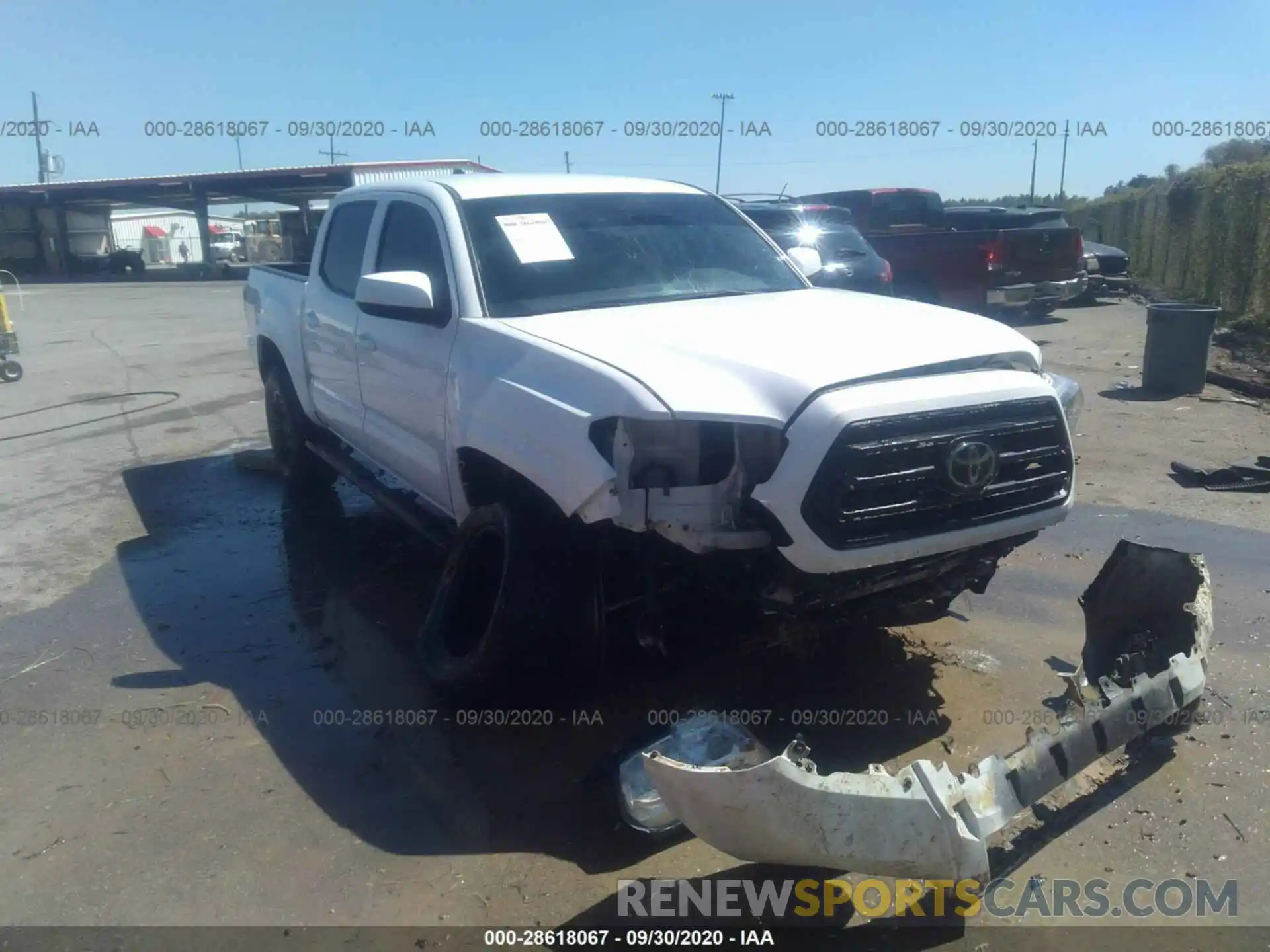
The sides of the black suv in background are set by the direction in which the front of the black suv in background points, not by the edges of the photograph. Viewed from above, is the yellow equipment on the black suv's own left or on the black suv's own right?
on the black suv's own left

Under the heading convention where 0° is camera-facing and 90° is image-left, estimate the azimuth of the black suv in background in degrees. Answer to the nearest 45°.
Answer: approximately 135°

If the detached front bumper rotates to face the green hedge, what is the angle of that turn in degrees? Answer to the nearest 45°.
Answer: approximately 135° to its left

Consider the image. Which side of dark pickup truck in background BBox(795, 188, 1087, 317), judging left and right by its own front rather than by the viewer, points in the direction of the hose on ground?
left

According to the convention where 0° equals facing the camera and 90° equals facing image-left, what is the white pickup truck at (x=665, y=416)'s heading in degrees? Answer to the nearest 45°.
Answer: approximately 315°

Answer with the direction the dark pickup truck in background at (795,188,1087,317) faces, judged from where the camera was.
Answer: facing away from the viewer and to the left of the viewer

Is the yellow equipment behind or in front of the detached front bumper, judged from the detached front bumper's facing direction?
behind

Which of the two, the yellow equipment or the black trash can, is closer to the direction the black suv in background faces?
the yellow equipment
